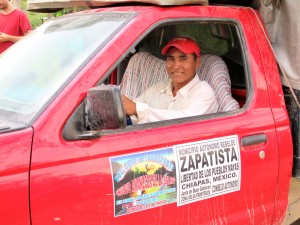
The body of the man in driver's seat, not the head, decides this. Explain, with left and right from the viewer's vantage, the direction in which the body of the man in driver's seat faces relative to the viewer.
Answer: facing the viewer and to the left of the viewer

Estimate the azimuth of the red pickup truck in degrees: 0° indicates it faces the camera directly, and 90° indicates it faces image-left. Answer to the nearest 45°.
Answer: approximately 45°
